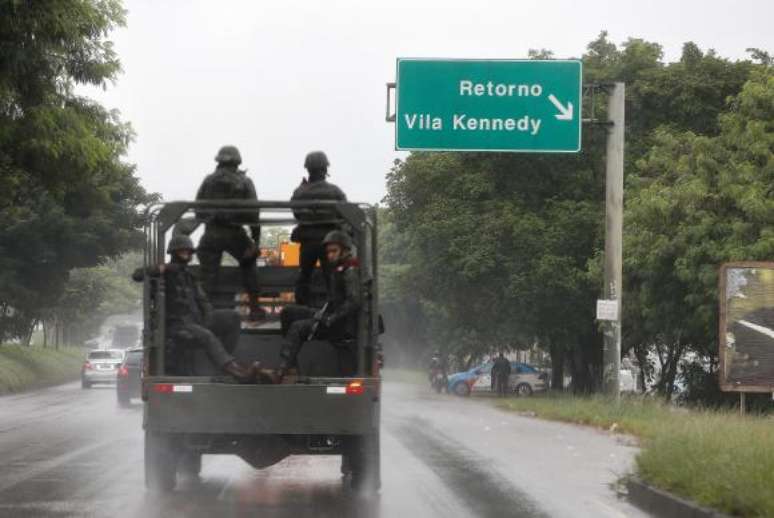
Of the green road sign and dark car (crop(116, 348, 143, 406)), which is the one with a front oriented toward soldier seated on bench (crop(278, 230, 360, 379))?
the green road sign

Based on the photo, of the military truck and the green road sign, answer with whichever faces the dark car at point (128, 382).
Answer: the military truck

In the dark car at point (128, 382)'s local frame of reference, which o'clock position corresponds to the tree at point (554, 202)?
The tree is roughly at 2 o'clock from the dark car.

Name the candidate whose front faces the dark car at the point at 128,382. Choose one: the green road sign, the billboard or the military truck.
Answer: the military truck

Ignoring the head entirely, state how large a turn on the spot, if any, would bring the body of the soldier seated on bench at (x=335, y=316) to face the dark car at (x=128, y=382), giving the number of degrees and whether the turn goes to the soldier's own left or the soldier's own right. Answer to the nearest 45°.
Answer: approximately 90° to the soldier's own right

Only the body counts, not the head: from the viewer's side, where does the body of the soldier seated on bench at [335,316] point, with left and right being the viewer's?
facing to the left of the viewer

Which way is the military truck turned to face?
away from the camera

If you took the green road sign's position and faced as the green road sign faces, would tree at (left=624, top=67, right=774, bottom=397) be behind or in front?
behind

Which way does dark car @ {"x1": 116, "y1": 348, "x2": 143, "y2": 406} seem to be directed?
away from the camera
